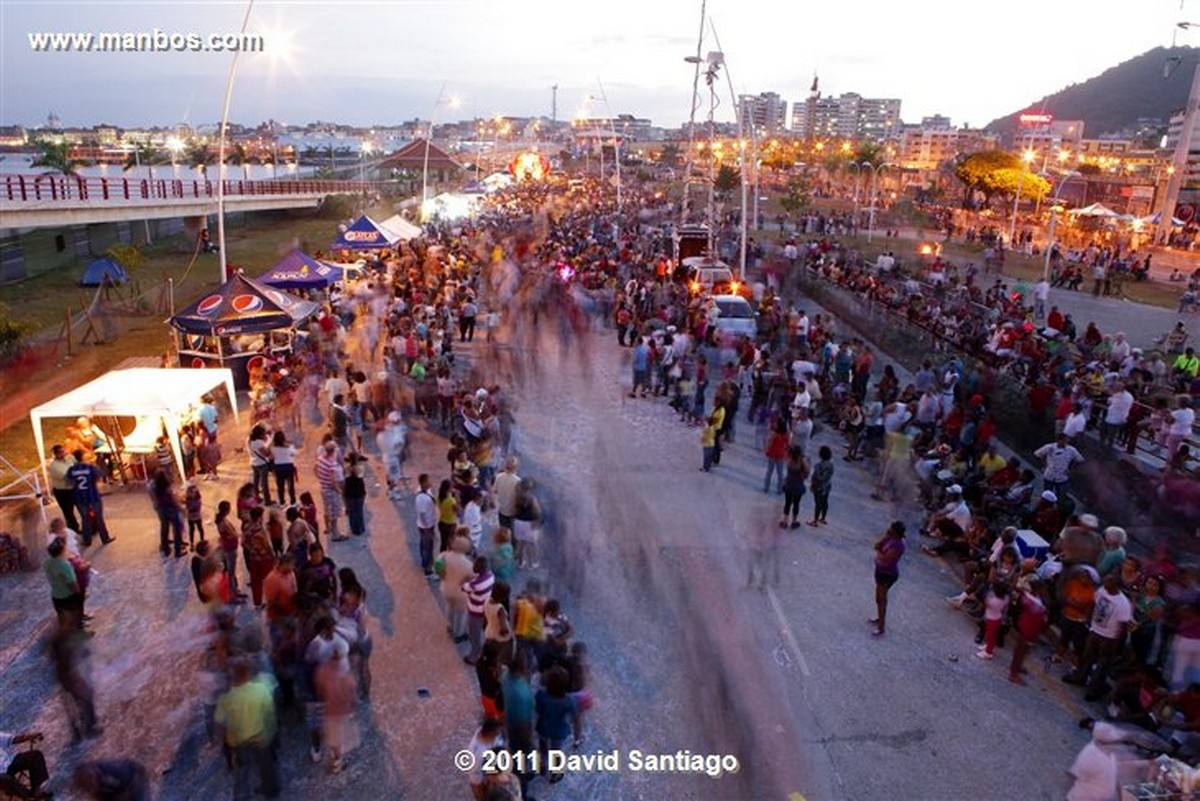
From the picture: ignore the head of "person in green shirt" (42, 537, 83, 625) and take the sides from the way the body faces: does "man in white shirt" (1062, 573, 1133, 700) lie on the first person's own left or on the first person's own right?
on the first person's own right

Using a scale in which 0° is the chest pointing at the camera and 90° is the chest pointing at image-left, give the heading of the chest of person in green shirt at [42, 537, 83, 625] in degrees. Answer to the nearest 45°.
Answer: approximately 225°

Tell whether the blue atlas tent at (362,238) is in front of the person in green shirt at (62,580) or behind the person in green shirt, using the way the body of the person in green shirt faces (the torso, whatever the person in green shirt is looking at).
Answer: in front

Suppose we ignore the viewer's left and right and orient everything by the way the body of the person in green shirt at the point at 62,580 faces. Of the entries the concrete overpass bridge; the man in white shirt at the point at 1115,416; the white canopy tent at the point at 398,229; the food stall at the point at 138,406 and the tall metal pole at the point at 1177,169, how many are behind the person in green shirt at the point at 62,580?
0

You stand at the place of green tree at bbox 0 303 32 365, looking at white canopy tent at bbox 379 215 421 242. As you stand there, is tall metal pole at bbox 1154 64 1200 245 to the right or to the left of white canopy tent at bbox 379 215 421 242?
right

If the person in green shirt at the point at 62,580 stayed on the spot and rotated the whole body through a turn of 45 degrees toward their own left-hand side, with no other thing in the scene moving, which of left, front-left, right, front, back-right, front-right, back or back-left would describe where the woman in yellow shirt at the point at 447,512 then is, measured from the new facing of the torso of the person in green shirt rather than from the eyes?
right

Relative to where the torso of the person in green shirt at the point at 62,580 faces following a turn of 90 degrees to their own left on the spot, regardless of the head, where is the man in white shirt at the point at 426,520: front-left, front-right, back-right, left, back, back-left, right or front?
back-right

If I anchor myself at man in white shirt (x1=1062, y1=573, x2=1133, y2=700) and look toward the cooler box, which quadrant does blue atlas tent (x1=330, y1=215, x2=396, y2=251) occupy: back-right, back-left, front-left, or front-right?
front-left

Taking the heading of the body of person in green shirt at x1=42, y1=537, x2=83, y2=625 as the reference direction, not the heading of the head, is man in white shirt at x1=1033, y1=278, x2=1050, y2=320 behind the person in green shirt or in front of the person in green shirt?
in front
